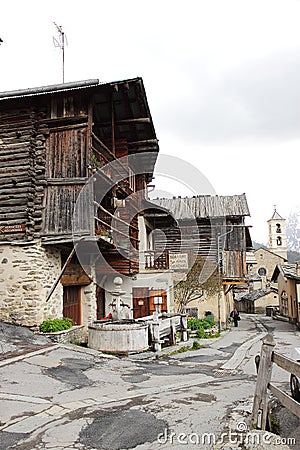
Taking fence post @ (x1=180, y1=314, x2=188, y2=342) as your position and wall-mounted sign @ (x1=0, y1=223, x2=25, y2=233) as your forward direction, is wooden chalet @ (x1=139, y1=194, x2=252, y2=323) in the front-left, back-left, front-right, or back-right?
back-right

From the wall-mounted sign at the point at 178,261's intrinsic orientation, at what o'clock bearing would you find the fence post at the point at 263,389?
The fence post is roughly at 12 o'clock from the wall-mounted sign.

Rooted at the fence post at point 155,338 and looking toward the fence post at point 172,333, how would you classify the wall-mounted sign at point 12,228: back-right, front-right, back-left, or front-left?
back-left

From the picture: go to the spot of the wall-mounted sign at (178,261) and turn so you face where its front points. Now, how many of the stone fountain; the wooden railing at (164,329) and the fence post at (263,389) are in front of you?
3

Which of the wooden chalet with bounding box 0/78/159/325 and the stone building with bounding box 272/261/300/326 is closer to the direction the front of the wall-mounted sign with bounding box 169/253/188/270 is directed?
the wooden chalet

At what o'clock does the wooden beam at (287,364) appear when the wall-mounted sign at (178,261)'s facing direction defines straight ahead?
The wooden beam is roughly at 12 o'clock from the wall-mounted sign.

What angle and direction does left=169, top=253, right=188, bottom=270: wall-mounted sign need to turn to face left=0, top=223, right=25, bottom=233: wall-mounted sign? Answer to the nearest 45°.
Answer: approximately 45° to its right

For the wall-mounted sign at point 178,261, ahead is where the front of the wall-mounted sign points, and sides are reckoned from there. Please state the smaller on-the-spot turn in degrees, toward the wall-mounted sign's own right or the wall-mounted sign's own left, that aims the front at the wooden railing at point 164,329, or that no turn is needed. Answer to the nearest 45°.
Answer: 0° — it already faces it

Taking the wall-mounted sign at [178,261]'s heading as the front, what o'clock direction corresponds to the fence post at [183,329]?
The fence post is roughly at 12 o'clock from the wall-mounted sign.

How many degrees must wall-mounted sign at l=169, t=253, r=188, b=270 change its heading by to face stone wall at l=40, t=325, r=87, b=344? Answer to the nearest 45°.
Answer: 0° — it already faces it
